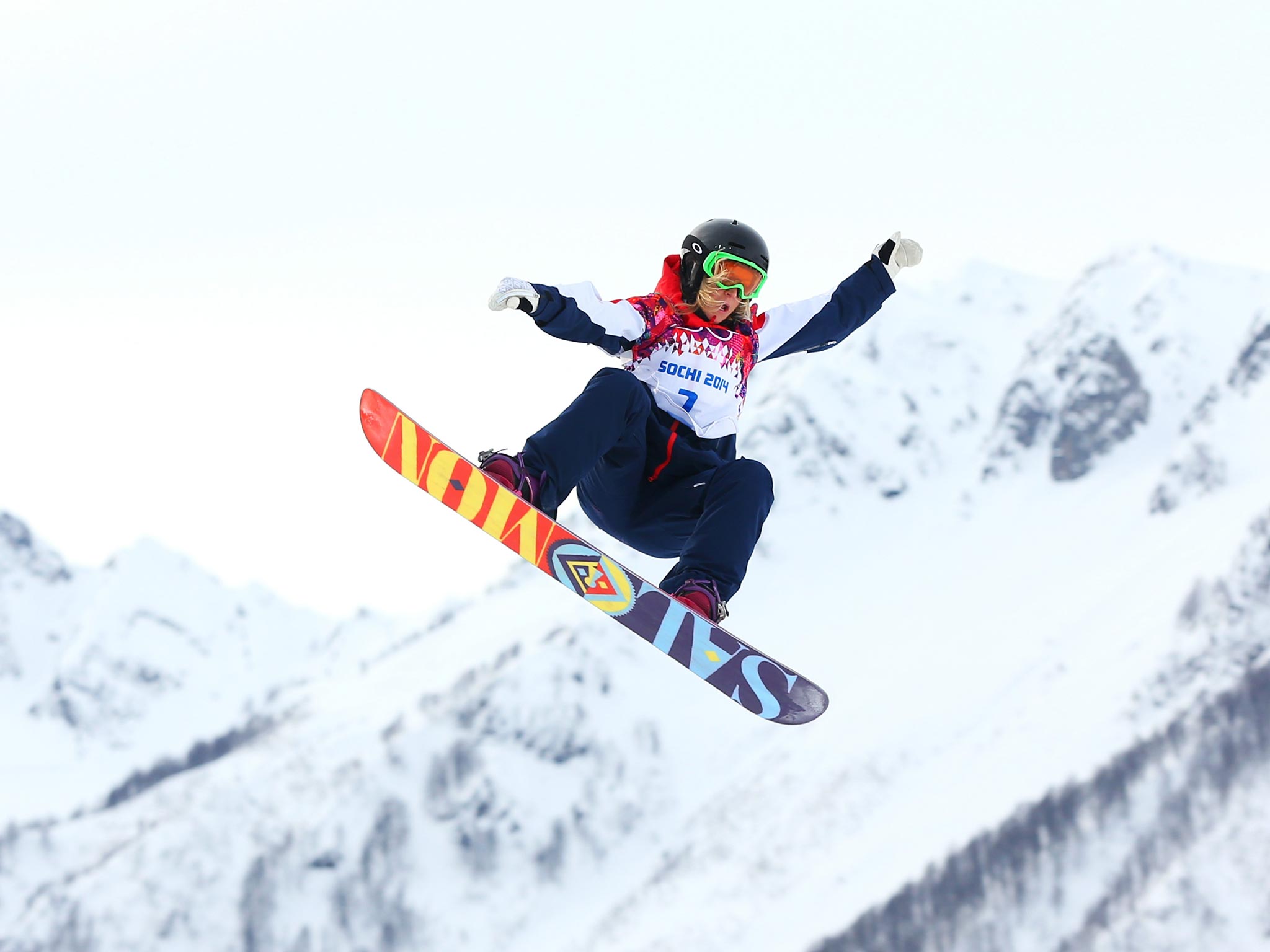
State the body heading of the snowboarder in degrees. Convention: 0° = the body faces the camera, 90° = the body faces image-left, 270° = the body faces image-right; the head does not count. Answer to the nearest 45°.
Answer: approximately 0°
